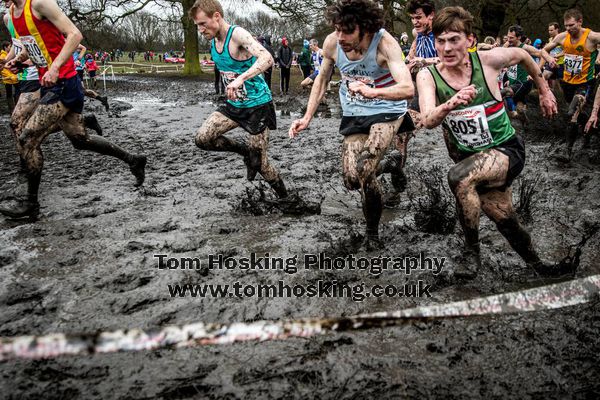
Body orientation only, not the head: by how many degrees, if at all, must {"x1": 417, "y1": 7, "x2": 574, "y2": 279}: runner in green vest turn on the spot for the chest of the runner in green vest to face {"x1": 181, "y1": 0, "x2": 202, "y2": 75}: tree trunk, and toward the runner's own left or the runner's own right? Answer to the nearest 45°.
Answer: approximately 90° to the runner's own right

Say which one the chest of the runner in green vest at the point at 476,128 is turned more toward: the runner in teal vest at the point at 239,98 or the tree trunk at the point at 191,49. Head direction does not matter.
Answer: the runner in teal vest

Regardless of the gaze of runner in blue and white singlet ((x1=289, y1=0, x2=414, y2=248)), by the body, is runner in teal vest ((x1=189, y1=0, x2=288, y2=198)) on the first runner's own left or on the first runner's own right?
on the first runner's own right

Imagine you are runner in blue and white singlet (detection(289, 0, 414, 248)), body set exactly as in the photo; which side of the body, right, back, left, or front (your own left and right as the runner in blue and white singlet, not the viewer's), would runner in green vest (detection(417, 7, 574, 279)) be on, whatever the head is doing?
left

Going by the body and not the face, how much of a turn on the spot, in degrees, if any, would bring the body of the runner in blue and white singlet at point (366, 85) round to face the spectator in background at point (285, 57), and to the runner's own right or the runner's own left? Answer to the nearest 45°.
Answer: approximately 135° to the runner's own right

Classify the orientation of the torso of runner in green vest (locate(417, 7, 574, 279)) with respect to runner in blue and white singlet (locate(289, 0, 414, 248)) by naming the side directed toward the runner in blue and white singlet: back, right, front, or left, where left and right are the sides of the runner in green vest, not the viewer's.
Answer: right

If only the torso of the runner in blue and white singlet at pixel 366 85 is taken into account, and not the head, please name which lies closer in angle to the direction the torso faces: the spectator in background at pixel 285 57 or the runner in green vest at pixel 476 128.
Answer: the runner in green vest

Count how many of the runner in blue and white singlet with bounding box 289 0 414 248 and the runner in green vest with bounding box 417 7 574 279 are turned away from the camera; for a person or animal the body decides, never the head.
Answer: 0

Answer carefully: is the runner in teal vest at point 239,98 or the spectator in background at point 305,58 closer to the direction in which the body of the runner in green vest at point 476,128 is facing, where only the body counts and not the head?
the runner in teal vest

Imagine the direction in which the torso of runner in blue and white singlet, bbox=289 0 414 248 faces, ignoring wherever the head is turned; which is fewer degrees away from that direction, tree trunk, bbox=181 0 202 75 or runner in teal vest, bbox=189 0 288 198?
the runner in teal vest

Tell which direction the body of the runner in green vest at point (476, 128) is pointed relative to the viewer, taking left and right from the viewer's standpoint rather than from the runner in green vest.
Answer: facing the viewer and to the left of the viewer
